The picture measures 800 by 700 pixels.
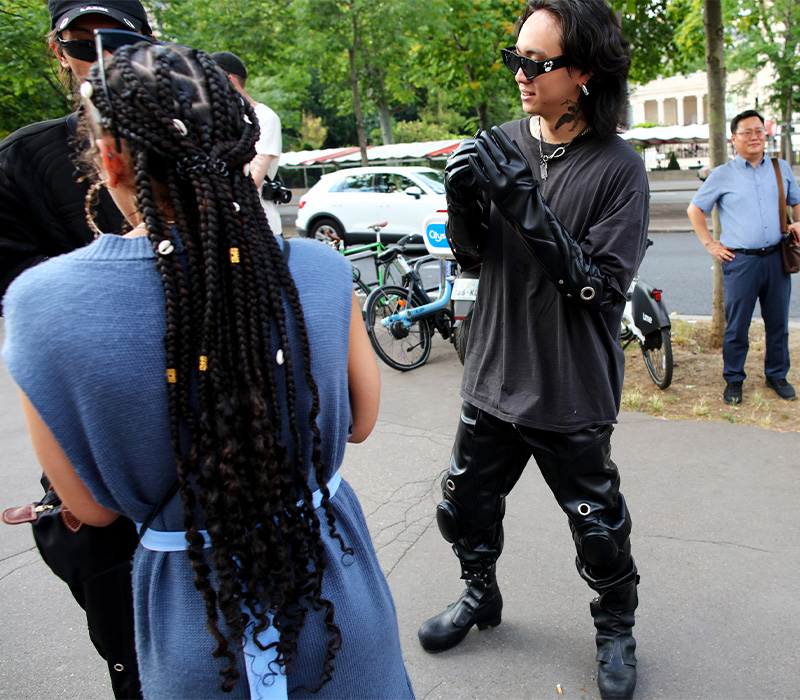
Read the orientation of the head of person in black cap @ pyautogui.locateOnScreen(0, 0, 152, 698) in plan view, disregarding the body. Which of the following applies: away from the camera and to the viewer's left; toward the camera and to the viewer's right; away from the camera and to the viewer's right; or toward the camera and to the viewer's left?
toward the camera and to the viewer's right

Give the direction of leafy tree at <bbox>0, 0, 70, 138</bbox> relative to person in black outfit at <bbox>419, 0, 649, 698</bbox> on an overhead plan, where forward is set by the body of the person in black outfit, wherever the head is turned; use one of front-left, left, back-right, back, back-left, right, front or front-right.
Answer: right

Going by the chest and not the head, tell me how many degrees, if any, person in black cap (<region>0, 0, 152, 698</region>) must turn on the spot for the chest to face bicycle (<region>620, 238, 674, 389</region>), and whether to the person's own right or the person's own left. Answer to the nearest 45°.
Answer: approximately 90° to the person's own left

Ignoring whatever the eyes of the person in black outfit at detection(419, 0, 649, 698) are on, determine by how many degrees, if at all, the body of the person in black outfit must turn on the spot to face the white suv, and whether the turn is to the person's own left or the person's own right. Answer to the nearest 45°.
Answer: approximately 135° to the person's own right

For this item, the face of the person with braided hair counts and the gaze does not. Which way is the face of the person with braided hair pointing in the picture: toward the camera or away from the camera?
away from the camera

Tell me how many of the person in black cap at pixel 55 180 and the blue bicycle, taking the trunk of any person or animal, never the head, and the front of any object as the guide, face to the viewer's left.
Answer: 0

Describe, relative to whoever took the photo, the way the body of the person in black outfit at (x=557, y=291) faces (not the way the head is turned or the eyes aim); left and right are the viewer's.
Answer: facing the viewer and to the left of the viewer

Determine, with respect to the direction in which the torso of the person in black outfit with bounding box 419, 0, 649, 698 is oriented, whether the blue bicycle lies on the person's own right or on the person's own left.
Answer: on the person's own right
